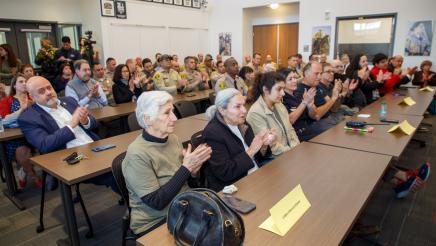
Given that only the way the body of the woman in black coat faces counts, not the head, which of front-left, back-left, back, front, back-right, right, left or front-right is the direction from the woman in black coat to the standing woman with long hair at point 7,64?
back

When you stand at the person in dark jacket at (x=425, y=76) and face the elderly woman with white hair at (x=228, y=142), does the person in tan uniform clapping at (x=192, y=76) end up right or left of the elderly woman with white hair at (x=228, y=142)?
right

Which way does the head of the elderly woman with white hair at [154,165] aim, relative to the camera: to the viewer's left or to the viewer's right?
to the viewer's right

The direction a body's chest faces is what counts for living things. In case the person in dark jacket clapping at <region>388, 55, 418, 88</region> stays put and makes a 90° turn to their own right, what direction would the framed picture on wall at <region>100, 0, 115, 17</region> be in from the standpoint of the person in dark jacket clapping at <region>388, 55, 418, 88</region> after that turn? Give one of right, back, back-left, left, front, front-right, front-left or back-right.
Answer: front-right

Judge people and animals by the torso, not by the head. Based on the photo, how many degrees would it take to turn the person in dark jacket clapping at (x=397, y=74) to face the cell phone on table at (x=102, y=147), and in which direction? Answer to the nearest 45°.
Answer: approximately 45° to their right

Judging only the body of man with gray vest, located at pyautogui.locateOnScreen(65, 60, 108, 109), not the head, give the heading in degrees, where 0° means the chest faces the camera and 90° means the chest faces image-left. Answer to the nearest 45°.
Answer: approximately 315°

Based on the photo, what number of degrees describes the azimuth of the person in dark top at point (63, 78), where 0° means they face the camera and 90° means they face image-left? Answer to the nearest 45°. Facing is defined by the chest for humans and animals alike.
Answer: approximately 315°

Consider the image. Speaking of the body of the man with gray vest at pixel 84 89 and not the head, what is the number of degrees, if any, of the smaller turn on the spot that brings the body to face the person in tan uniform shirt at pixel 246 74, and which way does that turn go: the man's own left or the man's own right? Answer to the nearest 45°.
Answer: approximately 45° to the man's own left
